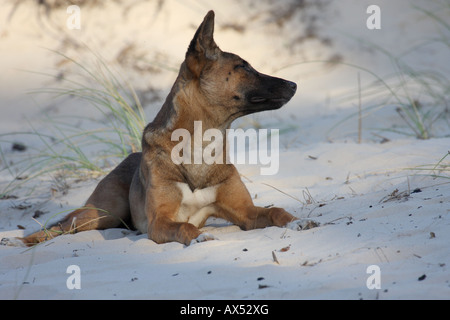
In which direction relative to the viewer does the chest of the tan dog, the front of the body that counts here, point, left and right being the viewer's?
facing the viewer and to the right of the viewer
